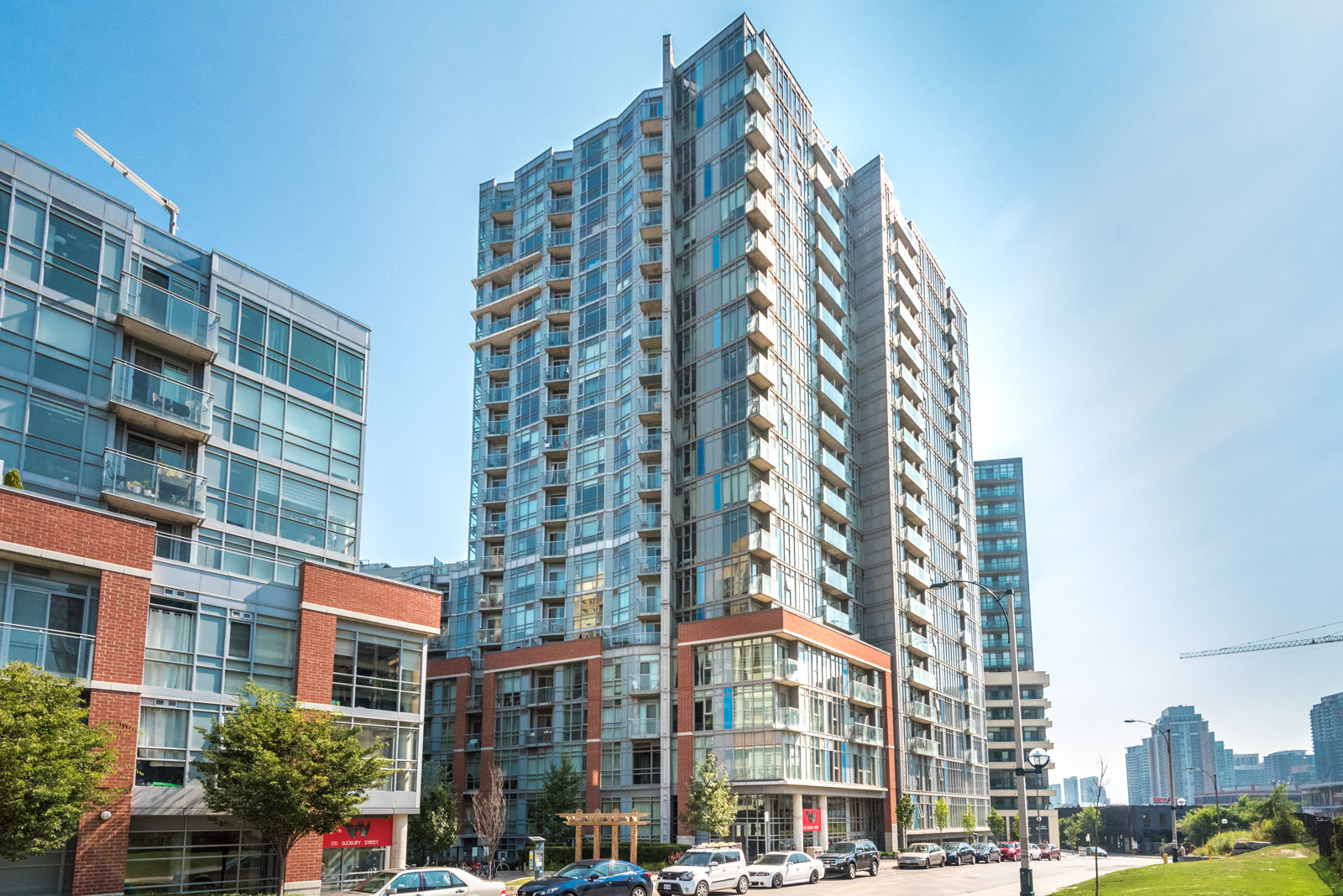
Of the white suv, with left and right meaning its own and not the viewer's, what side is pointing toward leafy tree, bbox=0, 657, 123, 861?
front

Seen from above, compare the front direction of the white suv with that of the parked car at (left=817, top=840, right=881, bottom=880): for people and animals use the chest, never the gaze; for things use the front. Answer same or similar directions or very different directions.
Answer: same or similar directions

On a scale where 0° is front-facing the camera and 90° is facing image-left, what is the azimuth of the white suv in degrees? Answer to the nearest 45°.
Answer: approximately 45°

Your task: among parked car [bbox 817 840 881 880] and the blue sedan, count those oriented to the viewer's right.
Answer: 0

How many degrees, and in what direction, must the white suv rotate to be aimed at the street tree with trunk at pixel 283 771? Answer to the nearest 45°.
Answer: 0° — it already faces it

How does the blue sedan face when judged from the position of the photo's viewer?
facing the viewer and to the left of the viewer

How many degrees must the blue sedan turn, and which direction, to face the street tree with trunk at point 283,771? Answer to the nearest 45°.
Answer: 0° — it already faces it

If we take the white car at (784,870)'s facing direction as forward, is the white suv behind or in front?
in front

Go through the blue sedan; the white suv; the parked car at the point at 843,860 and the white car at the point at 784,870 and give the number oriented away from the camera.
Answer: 0

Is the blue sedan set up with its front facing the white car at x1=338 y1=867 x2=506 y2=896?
yes

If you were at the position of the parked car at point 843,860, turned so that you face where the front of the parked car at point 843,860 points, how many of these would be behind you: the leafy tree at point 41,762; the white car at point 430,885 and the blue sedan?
0

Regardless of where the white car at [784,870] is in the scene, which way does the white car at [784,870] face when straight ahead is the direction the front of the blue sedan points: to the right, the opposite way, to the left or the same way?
the same way

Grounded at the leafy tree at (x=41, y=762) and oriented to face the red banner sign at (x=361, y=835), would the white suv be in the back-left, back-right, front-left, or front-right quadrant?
front-right

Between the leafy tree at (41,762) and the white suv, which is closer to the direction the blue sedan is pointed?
the leafy tree

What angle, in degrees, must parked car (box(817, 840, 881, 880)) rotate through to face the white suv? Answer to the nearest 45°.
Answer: approximately 45° to its left

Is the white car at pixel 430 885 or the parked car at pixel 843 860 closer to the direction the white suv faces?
the white car

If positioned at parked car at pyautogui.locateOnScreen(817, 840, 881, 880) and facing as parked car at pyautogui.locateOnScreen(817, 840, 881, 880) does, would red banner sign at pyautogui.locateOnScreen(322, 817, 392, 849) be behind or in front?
in front

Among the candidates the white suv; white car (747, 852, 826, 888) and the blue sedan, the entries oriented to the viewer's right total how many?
0

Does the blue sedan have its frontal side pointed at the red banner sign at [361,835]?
no

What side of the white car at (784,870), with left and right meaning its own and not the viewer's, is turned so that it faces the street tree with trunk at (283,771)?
front
